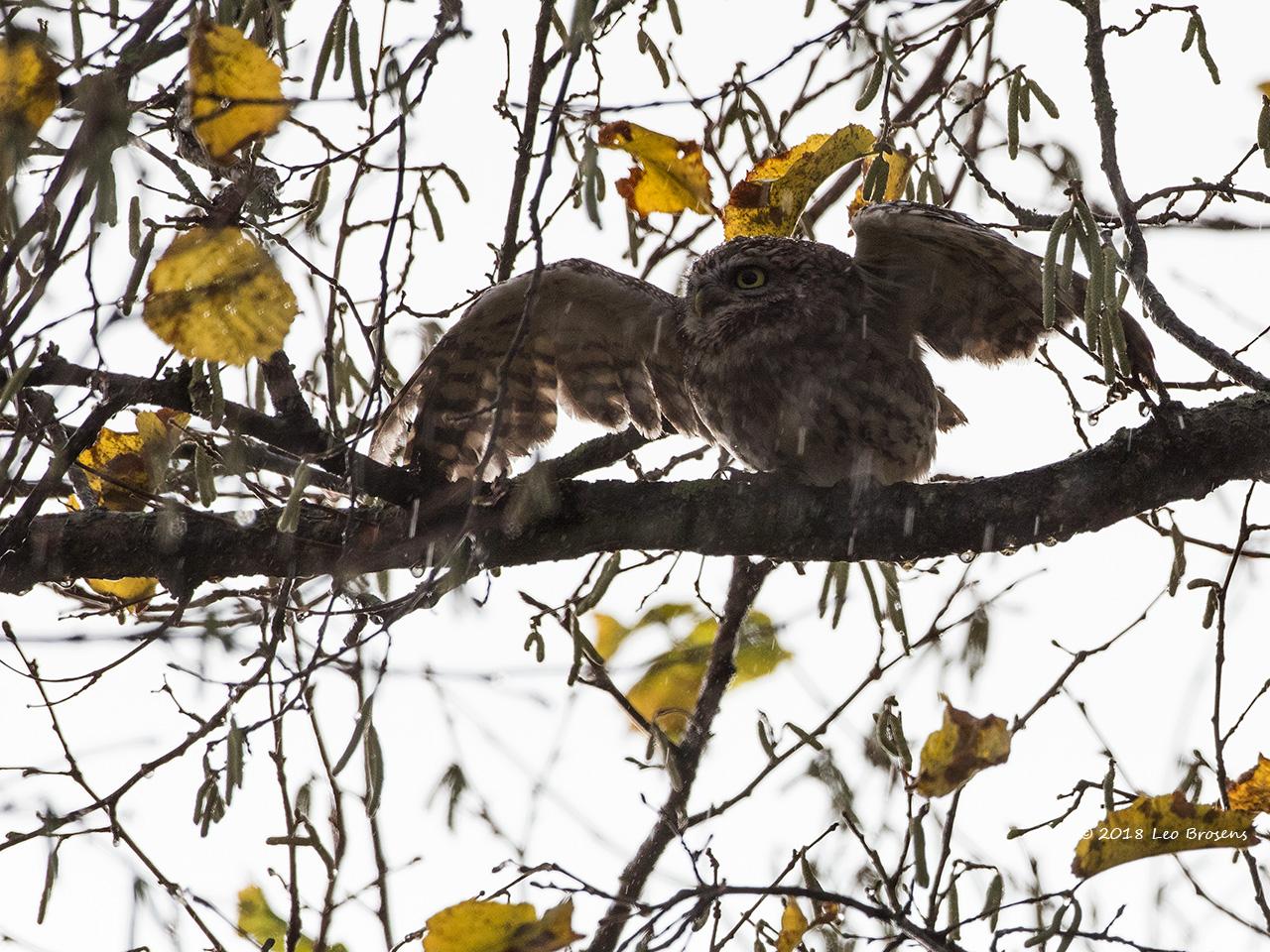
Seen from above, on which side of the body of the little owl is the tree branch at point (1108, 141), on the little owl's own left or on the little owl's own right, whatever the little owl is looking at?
on the little owl's own left

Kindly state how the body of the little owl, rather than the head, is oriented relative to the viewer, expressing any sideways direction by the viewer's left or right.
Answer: facing the viewer and to the left of the viewer
